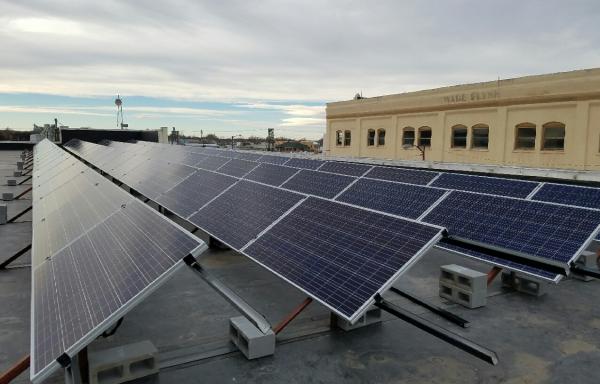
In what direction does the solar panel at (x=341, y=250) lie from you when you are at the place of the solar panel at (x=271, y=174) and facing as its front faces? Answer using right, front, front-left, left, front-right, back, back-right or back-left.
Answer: front-left

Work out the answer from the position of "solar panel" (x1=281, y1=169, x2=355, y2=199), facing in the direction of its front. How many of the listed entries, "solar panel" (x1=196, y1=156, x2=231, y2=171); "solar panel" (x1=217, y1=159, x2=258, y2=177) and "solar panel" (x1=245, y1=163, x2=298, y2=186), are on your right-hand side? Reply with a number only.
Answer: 3

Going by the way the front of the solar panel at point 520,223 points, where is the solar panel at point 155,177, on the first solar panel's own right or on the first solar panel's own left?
on the first solar panel's own right

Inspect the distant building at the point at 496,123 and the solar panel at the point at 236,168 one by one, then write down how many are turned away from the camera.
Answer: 0

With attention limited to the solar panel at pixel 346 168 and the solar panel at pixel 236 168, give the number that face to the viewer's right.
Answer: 0

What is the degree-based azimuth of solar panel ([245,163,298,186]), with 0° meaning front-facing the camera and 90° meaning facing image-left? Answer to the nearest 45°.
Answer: approximately 45°

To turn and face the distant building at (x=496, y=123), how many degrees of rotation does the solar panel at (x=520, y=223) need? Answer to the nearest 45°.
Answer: approximately 135° to its right

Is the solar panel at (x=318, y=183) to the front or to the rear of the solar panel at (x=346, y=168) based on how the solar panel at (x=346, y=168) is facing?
to the front

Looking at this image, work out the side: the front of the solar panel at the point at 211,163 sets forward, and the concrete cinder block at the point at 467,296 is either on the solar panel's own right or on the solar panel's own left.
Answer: on the solar panel's own left

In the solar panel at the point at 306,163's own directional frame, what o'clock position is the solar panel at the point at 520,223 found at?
the solar panel at the point at 520,223 is roughly at 10 o'clock from the solar panel at the point at 306,163.

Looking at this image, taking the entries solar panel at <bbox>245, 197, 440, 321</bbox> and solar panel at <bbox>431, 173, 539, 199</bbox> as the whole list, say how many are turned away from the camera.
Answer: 0
